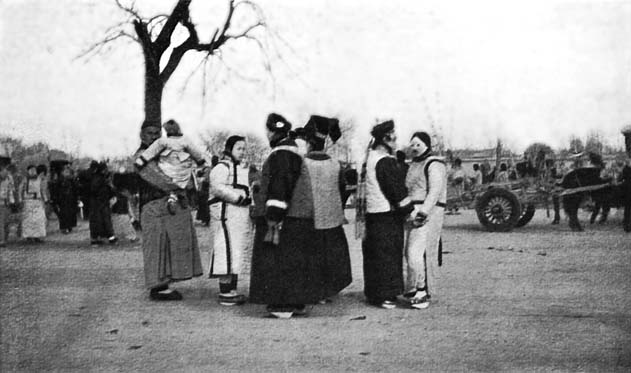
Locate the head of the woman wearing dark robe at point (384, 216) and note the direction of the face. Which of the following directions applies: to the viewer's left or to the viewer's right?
to the viewer's right

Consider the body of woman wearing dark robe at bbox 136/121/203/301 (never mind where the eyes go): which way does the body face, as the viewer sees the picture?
to the viewer's right

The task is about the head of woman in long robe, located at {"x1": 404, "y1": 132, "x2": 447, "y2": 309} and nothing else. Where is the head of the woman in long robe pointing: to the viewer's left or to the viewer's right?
to the viewer's left

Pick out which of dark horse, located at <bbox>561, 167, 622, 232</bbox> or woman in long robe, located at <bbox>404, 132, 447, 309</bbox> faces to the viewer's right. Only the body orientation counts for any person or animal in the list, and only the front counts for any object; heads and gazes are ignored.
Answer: the dark horse

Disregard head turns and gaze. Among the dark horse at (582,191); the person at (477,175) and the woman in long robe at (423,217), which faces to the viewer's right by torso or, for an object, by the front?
the dark horse

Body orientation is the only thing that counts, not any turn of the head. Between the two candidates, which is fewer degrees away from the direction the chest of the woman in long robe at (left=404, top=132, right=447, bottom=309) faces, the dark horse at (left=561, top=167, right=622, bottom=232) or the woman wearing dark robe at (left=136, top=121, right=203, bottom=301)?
the woman wearing dark robe

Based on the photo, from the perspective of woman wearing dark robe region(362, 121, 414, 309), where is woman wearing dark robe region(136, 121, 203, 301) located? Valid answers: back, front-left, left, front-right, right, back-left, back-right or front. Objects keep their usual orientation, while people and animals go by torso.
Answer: back-left

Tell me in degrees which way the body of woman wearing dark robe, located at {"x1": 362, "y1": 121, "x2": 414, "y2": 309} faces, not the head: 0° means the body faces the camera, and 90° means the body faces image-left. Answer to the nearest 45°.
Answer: approximately 225°

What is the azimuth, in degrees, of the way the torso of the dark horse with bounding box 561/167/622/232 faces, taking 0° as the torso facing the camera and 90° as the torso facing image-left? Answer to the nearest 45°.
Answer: approximately 270°
